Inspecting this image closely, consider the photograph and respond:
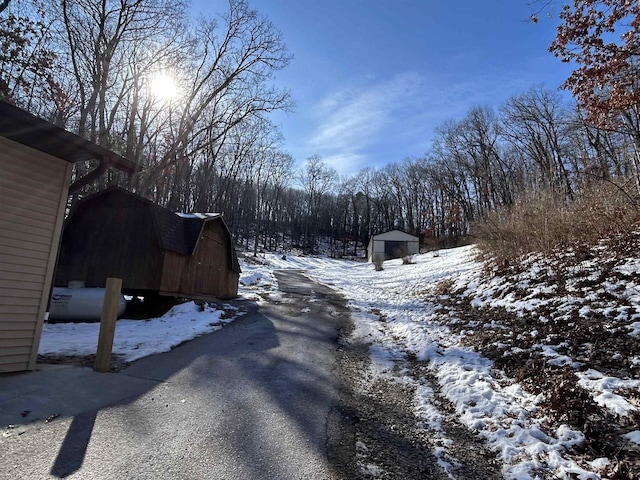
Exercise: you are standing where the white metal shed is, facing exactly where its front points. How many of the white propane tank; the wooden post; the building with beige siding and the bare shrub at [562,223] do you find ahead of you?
4

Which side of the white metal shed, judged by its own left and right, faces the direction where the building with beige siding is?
front

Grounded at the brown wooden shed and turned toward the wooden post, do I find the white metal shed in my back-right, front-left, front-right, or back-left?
back-left

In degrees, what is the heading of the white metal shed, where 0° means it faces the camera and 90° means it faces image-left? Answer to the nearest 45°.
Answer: approximately 0°

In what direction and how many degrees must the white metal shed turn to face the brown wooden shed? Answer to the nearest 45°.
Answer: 0° — it already faces it

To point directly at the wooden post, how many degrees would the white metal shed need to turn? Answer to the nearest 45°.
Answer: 0° — it already faces it

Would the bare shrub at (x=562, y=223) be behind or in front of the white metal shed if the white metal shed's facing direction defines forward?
in front
